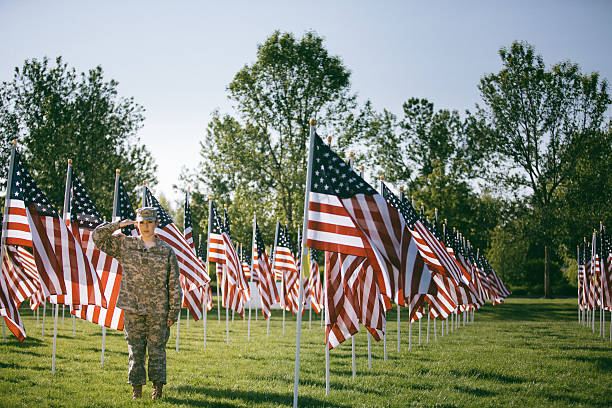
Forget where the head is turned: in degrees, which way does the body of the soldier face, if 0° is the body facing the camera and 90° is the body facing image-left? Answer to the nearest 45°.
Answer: approximately 0°

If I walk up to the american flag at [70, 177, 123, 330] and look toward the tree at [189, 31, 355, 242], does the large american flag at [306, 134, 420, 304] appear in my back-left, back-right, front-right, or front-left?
back-right

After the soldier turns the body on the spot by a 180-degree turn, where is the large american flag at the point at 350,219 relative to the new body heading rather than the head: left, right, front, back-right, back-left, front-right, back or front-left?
right

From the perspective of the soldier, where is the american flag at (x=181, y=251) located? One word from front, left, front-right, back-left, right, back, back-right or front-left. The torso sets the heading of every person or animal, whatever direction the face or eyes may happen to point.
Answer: back

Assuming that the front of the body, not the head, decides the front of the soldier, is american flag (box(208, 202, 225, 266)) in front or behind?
behind

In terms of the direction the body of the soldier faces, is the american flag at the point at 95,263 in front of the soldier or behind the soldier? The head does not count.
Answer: behind

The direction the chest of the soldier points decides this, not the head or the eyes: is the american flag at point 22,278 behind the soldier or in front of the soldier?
behind
